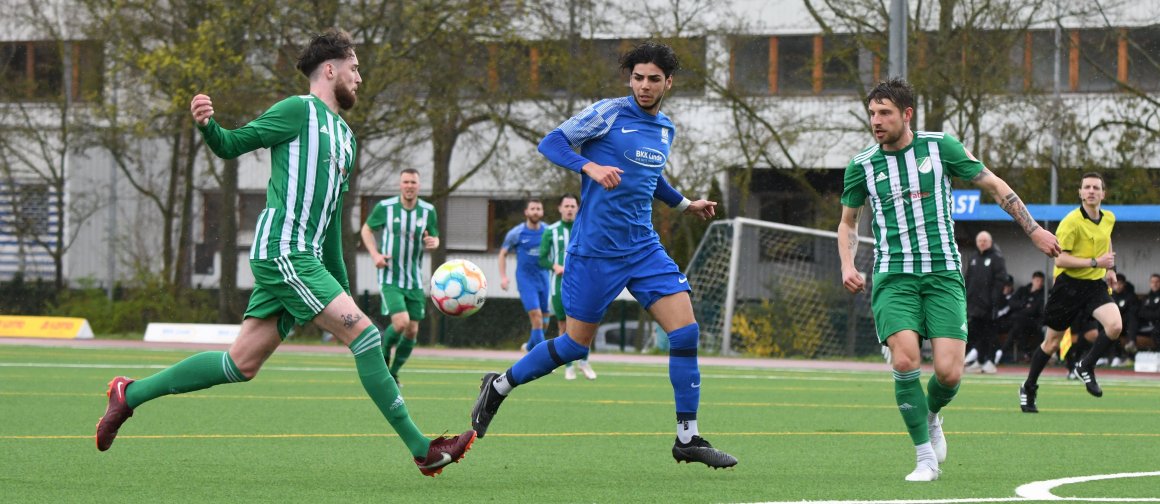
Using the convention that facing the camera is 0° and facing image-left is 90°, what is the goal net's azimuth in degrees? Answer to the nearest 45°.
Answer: approximately 315°

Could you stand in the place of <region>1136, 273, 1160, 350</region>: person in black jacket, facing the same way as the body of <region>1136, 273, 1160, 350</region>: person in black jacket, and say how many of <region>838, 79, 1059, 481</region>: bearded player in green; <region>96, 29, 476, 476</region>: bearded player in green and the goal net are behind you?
0

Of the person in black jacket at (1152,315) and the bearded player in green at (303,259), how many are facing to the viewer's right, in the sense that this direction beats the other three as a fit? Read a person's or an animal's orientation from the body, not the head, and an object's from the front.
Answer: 1

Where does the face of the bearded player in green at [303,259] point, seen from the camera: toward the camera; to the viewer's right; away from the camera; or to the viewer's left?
to the viewer's right

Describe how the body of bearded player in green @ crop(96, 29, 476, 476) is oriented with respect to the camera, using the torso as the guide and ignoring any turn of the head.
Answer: to the viewer's right

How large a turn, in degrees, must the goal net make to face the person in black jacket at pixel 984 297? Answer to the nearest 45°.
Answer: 0° — it already faces them

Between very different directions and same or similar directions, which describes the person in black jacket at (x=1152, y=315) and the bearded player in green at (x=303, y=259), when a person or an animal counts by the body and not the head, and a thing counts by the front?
very different directions

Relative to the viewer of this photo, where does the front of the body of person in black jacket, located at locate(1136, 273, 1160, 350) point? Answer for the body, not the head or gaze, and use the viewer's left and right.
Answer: facing the viewer and to the left of the viewer

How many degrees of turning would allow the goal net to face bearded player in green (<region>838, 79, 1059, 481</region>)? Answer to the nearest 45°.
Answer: approximately 45° to its right

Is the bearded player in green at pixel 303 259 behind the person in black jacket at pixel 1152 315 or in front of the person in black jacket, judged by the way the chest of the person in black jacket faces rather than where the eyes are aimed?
in front
